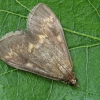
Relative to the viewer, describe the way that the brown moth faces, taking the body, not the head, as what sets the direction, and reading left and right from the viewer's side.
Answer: facing the viewer and to the right of the viewer
